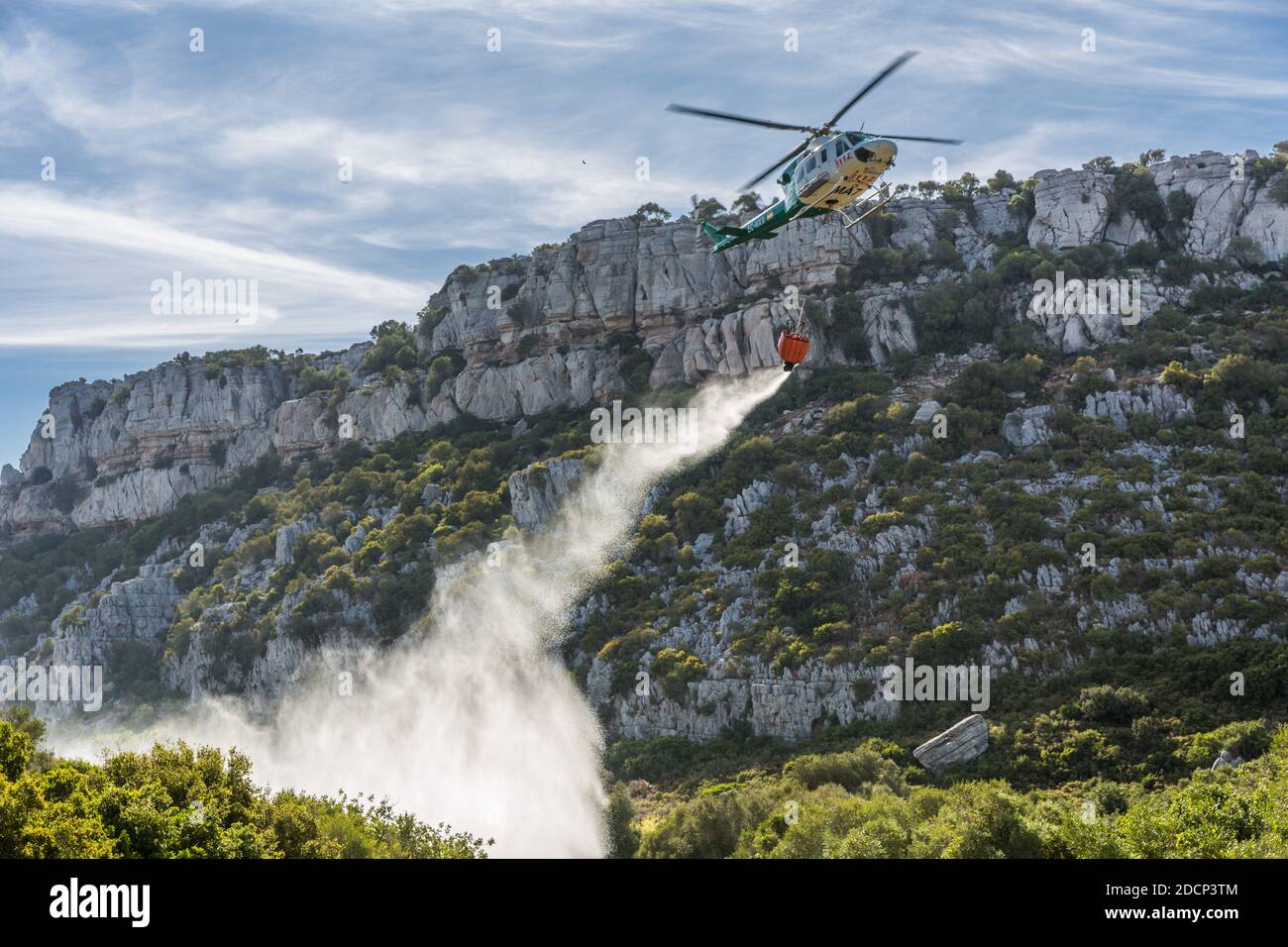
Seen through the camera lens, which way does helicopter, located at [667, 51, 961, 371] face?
facing the viewer and to the right of the viewer
